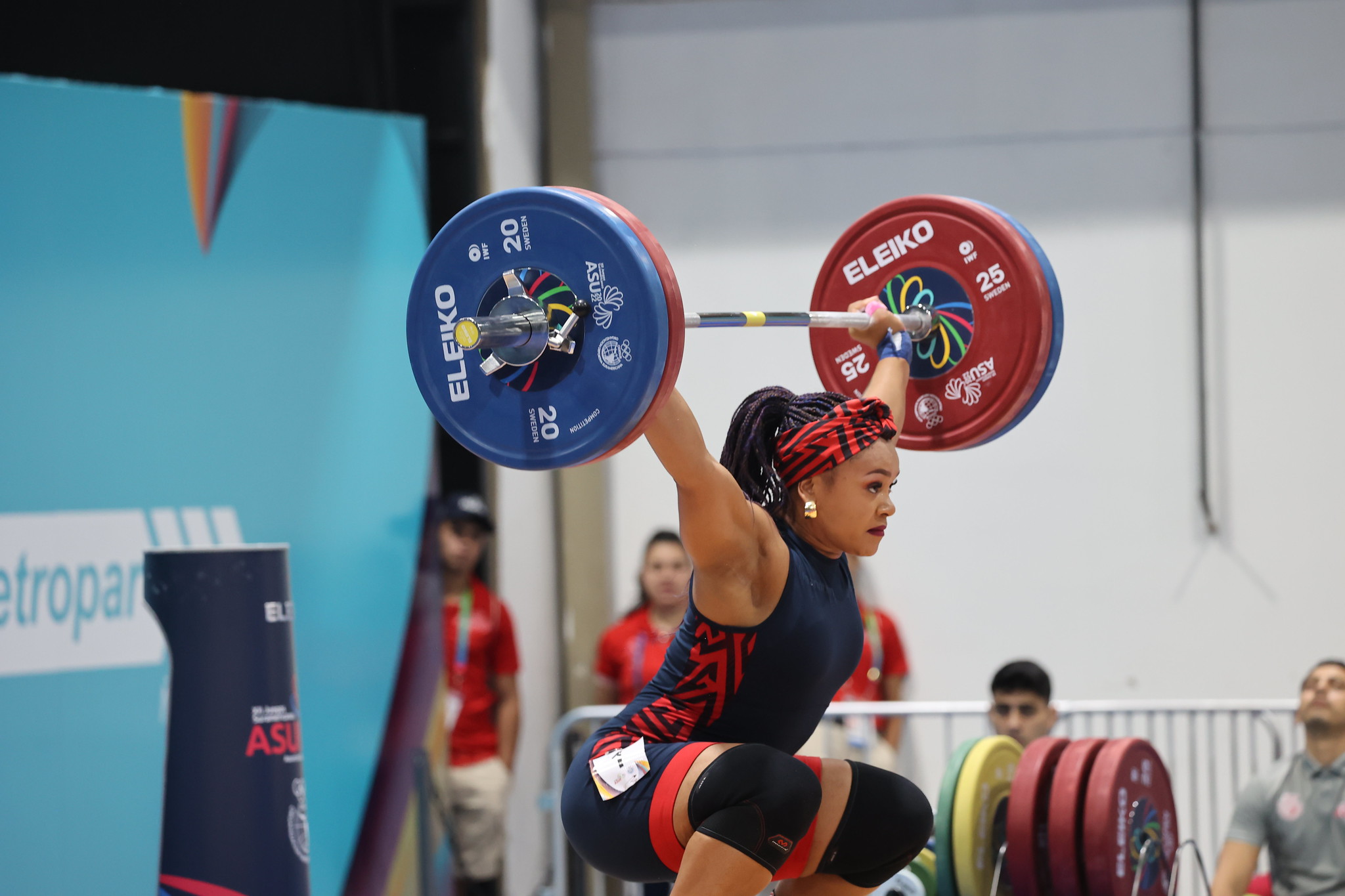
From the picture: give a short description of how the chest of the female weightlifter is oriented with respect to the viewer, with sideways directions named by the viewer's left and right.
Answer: facing the viewer and to the right of the viewer

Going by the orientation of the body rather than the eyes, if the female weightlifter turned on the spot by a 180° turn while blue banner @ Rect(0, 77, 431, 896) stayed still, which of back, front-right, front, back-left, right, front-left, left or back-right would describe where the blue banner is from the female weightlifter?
front

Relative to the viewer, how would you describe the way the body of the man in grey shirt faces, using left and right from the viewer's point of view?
facing the viewer

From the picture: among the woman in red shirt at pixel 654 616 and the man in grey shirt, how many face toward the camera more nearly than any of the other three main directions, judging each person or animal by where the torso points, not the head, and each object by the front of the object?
2

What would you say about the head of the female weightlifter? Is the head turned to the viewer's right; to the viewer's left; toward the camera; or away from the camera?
to the viewer's right

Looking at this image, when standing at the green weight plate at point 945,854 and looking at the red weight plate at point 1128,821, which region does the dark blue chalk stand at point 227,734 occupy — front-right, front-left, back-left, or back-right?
back-right

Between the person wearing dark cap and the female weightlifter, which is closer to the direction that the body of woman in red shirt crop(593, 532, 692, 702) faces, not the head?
the female weightlifter

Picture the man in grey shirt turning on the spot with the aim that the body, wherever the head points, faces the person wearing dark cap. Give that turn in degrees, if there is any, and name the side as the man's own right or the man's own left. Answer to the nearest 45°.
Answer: approximately 90° to the man's own right

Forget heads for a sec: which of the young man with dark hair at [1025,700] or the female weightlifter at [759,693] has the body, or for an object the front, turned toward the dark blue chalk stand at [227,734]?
the young man with dark hair

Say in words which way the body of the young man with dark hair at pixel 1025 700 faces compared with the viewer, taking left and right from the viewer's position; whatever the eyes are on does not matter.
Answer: facing the viewer and to the left of the viewer

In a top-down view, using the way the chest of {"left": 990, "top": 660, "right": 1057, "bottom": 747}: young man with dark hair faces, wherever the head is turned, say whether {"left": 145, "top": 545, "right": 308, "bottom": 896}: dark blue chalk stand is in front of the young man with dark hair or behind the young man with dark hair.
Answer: in front
